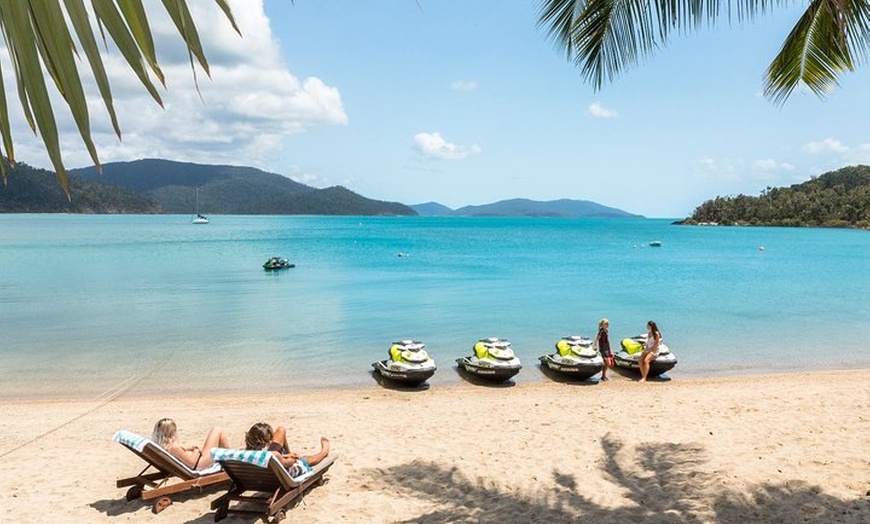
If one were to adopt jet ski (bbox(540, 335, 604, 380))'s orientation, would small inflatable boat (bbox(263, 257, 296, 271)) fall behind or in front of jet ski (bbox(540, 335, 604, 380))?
behind

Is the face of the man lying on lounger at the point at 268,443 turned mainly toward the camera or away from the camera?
away from the camera

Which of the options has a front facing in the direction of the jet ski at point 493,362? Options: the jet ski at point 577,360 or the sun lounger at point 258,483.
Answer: the sun lounger

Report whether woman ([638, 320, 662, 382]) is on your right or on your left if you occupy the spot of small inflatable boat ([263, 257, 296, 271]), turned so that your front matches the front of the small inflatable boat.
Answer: on your right

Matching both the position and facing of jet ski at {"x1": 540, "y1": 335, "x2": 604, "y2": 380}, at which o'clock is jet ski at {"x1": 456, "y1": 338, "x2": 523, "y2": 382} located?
jet ski at {"x1": 456, "y1": 338, "x2": 523, "y2": 382} is roughly at 4 o'clock from jet ski at {"x1": 540, "y1": 335, "x2": 604, "y2": 380}.

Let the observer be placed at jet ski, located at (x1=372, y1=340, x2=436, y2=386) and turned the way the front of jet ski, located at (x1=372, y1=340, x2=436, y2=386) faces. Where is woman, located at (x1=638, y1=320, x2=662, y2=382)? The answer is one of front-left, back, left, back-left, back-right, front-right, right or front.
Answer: front-left

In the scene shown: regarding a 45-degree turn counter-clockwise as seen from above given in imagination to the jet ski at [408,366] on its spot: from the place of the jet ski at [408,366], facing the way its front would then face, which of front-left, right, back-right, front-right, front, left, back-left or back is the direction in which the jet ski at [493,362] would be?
front

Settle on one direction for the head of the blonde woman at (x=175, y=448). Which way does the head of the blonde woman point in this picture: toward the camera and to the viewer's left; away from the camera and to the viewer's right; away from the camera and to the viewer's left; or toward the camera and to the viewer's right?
away from the camera and to the viewer's right

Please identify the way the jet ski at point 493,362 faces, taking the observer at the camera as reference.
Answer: facing the viewer and to the right of the viewer

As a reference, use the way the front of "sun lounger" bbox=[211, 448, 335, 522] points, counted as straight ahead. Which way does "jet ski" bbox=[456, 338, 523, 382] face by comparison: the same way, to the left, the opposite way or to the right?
to the right

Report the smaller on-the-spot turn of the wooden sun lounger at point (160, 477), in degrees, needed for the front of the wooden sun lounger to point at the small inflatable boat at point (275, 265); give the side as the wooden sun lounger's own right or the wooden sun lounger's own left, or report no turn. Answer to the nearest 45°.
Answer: approximately 45° to the wooden sun lounger's own left

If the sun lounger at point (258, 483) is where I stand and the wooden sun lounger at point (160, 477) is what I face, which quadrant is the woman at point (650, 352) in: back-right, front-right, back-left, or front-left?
back-right

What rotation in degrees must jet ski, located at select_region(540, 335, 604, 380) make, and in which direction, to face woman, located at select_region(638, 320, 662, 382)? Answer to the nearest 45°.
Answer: approximately 45° to its left
